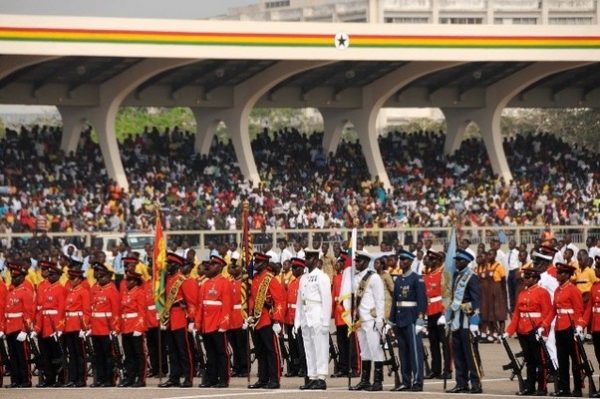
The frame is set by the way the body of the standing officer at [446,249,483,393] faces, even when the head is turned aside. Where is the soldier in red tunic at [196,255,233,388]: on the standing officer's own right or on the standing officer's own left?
on the standing officer's own right

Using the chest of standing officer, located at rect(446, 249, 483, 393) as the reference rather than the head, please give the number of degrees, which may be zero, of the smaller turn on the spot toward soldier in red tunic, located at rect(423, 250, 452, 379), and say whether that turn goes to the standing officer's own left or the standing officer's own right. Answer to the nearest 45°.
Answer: approximately 135° to the standing officer's own right

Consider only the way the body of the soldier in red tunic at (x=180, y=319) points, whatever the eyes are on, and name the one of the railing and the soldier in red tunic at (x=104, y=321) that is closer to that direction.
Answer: the soldier in red tunic

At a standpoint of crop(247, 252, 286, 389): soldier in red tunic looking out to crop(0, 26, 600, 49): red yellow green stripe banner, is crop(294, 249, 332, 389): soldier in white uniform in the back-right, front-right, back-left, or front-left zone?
back-right

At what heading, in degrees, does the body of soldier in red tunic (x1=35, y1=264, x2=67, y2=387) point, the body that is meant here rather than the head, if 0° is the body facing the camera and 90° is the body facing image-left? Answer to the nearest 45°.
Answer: approximately 45°

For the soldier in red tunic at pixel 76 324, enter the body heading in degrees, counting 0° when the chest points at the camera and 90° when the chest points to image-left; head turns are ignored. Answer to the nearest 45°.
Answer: approximately 45°

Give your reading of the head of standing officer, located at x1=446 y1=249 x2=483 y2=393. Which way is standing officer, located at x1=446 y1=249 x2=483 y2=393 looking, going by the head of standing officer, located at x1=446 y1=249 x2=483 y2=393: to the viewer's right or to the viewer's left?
to the viewer's left

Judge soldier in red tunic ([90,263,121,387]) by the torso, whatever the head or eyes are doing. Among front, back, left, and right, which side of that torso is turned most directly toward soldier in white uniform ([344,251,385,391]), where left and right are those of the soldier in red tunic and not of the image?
left
